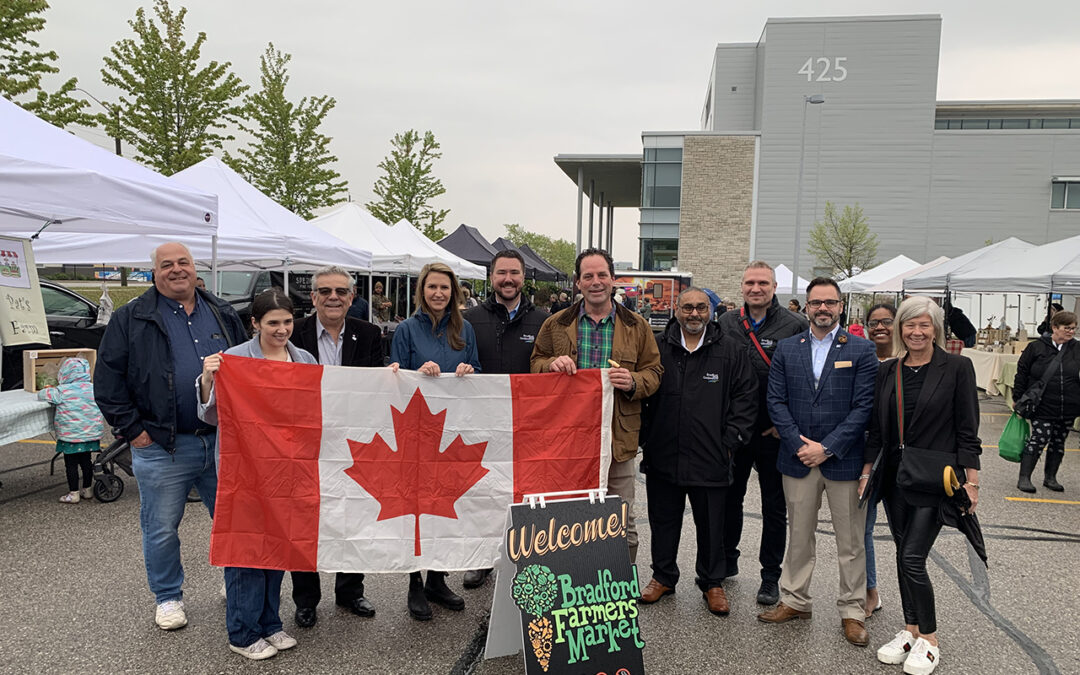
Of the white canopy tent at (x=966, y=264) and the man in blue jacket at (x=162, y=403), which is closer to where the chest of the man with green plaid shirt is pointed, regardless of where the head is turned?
the man in blue jacket

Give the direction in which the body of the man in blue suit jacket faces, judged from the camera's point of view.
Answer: toward the camera

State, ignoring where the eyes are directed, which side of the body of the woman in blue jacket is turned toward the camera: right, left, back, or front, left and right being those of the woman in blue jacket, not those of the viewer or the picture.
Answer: front

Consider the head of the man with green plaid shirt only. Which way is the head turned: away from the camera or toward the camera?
toward the camera

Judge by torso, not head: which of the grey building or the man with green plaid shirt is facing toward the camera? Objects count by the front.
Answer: the man with green plaid shirt

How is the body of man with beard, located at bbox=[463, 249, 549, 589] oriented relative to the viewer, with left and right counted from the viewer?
facing the viewer

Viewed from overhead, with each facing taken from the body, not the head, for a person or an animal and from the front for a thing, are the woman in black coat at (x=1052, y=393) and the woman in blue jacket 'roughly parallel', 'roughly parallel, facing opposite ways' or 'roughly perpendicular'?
roughly parallel

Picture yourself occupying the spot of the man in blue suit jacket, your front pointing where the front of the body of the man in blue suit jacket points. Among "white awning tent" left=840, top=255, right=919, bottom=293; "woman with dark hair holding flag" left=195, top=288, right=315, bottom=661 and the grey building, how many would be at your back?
2

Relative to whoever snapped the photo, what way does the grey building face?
facing to the left of the viewer

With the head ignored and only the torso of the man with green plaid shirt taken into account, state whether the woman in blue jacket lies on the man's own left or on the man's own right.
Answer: on the man's own right
